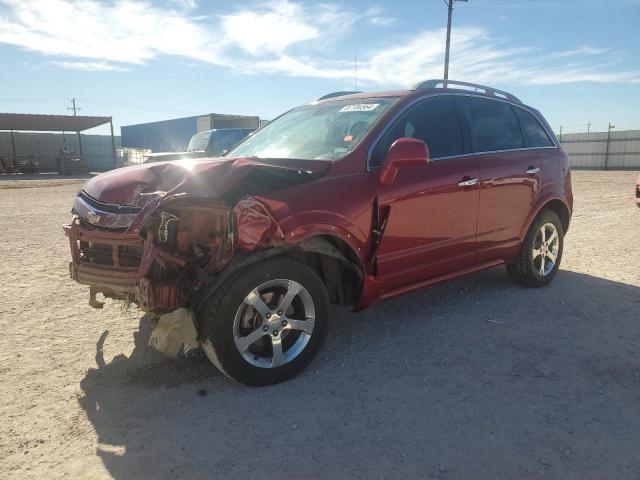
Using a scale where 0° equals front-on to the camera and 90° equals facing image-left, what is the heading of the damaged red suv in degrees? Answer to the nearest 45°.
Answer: approximately 45°

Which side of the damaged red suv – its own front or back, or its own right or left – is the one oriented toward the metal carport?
right
